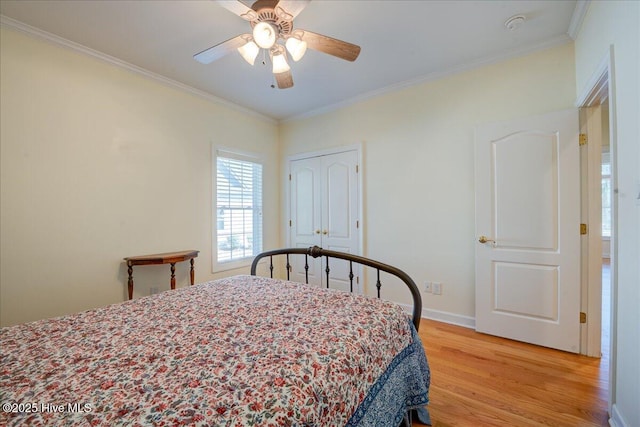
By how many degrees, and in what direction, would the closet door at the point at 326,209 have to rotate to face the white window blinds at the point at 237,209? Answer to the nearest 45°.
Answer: approximately 45° to its right

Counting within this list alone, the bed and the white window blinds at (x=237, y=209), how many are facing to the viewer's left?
0

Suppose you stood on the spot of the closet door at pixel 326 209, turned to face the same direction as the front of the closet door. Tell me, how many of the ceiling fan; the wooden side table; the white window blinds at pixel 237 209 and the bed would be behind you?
0

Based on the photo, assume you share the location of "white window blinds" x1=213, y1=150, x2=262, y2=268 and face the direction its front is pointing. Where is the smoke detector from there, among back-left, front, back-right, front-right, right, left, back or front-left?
front

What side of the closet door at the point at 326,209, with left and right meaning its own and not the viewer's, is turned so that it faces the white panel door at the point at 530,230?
left

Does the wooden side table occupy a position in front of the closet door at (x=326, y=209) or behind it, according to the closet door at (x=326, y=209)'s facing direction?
in front

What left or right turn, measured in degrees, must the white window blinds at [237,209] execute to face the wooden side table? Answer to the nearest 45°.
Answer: approximately 90° to its right

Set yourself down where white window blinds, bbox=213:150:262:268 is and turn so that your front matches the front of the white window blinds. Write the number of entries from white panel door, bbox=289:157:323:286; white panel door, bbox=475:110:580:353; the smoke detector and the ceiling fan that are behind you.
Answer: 0

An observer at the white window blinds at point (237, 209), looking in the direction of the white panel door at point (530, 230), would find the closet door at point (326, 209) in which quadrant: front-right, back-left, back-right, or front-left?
front-left

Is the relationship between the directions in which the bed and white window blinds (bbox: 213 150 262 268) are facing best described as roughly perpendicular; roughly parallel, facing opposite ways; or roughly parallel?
roughly perpendicular

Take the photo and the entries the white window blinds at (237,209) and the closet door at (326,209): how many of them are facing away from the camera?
0

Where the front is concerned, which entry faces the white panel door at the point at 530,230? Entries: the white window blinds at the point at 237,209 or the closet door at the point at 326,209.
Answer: the white window blinds

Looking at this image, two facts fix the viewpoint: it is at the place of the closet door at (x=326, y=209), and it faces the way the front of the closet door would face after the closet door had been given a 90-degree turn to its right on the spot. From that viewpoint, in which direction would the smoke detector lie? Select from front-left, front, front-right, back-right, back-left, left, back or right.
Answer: back

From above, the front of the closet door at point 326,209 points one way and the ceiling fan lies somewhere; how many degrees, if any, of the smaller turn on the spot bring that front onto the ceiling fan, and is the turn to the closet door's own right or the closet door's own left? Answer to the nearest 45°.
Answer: approximately 45° to the closet door's own left

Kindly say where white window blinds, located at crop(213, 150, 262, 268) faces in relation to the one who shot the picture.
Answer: facing the viewer and to the right of the viewer

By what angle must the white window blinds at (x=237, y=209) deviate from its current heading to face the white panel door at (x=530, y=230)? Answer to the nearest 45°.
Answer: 0° — it already faces it

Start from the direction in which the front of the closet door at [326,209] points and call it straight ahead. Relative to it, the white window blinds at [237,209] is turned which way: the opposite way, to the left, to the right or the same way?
to the left

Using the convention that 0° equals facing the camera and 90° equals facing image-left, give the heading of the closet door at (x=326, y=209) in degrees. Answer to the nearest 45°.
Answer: approximately 45°

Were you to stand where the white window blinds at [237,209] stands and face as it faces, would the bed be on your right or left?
on your right
